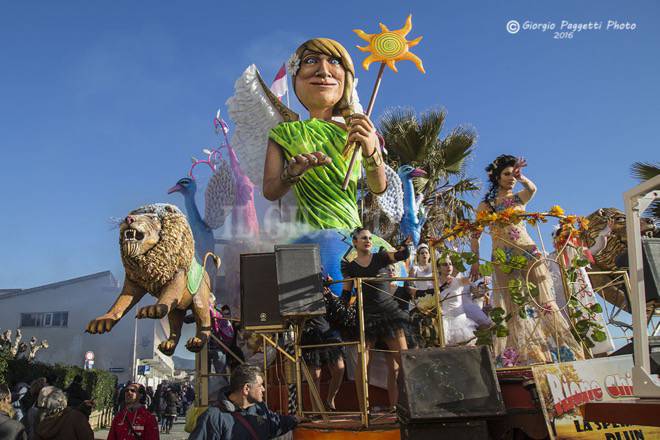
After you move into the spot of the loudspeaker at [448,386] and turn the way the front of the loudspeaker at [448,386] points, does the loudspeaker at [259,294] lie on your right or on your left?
on your right

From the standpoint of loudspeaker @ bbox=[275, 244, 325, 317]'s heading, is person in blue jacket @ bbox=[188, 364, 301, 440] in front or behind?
in front

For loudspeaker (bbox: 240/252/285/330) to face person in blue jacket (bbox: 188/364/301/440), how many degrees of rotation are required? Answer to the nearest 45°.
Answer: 0° — it already faces them

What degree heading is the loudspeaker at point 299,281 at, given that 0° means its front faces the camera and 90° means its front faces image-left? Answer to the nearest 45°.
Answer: approximately 0°

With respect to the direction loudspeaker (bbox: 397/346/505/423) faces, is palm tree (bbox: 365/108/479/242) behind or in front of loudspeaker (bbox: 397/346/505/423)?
behind

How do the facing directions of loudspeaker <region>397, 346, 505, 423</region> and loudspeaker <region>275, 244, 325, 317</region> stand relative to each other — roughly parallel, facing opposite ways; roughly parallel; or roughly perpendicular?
roughly parallel

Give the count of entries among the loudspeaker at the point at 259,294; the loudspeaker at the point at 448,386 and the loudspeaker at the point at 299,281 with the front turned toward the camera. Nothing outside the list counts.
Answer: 3

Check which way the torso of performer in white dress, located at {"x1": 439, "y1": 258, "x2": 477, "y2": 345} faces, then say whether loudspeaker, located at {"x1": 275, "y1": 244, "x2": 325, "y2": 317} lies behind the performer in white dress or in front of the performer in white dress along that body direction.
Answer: in front

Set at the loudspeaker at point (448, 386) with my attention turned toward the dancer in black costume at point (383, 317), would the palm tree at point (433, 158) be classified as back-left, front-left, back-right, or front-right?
front-right

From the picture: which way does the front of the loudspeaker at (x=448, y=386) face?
toward the camera

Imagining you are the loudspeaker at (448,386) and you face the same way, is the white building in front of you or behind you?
behind
